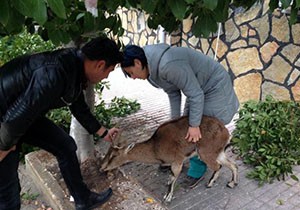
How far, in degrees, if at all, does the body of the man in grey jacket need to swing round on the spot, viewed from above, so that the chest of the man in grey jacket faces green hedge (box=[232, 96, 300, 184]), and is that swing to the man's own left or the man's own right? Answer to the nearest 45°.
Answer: approximately 135° to the man's own right

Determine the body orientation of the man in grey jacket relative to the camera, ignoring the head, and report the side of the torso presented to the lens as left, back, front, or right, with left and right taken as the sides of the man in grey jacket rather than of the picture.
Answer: left

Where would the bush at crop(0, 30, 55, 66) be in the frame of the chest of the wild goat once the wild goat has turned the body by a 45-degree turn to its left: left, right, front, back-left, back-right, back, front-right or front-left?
right

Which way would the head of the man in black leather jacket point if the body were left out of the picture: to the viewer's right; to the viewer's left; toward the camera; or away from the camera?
to the viewer's right

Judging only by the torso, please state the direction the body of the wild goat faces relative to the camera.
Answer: to the viewer's left

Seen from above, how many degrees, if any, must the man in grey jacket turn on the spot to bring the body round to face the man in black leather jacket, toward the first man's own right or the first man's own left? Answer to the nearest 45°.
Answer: approximately 45° to the first man's own left

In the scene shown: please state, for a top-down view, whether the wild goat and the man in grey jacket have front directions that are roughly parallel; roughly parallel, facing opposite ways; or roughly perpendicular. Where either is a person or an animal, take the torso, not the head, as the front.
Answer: roughly parallel

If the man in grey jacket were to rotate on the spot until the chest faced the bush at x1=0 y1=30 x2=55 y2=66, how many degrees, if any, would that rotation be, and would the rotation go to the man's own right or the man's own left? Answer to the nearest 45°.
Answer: approximately 45° to the man's own right

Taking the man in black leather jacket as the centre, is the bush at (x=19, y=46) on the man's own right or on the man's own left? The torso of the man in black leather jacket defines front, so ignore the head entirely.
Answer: on the man's own left

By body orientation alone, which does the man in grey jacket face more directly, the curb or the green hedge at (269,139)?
the curb

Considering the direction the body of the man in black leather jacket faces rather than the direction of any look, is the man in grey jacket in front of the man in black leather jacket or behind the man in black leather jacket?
in front

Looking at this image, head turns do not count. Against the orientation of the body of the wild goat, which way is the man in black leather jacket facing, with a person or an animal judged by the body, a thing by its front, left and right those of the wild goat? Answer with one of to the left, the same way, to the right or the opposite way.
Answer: the opposite way

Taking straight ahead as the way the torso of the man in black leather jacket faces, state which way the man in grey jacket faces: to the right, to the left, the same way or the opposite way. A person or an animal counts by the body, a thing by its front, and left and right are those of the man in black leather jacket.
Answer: the opposite way

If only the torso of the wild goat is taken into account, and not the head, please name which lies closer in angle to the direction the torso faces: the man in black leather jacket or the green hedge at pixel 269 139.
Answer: the man in black leather jacket

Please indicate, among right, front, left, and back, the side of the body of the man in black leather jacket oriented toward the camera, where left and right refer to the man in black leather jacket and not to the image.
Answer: right
